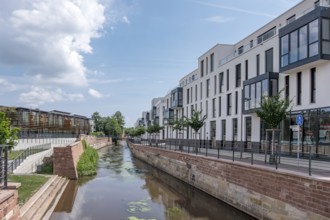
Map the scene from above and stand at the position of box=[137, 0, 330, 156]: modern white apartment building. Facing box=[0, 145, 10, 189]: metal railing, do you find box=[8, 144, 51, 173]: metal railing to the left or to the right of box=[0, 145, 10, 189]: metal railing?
right

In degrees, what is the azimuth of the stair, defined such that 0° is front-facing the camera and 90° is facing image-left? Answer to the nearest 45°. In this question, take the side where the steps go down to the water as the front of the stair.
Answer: approximately 270°

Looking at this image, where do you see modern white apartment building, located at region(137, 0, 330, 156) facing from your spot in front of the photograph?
facing the viewer and to the left of the viewer

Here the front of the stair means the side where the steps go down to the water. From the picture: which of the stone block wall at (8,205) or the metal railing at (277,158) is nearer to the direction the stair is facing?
the metal railing

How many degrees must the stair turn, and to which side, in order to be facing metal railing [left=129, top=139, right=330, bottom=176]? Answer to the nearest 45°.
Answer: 0° — it already faces it

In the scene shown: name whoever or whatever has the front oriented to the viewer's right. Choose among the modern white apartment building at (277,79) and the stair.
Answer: the stair

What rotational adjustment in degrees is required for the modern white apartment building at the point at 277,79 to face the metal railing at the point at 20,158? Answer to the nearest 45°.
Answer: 0° — it already faces it

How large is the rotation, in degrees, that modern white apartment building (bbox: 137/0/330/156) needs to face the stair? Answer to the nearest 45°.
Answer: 0° — it already faces it

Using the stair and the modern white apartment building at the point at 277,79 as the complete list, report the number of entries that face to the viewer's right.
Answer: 1

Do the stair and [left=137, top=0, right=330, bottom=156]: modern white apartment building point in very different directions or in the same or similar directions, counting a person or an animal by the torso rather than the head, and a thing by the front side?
very different directions
